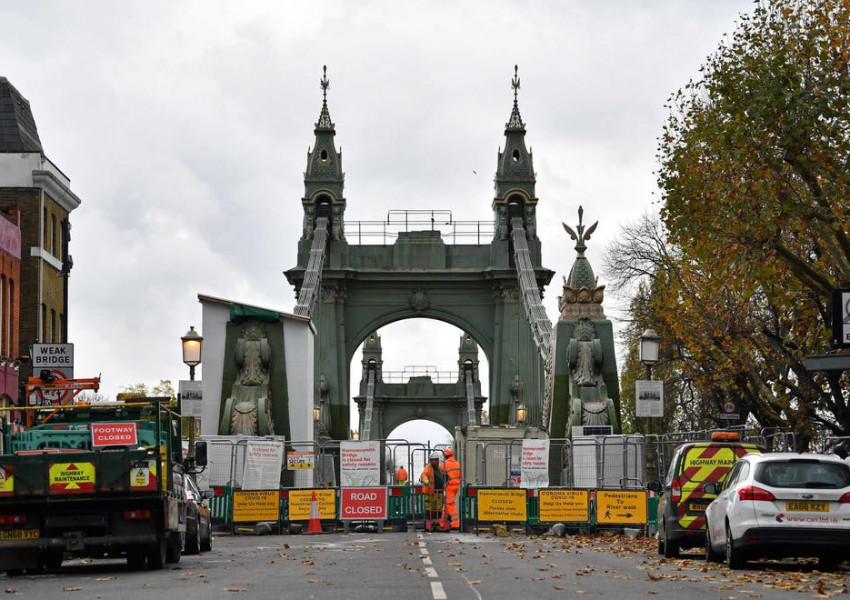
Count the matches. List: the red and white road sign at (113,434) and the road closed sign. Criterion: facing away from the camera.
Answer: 0

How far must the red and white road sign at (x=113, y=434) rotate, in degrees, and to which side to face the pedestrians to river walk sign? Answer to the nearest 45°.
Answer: approximately 135° to its left

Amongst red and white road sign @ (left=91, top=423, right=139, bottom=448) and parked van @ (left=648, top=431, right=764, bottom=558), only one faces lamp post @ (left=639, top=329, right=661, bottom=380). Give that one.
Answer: the parked van

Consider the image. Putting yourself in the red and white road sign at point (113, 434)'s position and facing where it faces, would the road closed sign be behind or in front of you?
behind

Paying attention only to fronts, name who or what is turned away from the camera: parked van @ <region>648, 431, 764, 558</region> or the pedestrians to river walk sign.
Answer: the parked van

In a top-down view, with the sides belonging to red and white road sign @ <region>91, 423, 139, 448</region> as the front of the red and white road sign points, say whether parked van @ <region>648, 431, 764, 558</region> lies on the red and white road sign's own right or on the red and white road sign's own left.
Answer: on the red and white road sign's own left

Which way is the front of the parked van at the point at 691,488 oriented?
away from the camera

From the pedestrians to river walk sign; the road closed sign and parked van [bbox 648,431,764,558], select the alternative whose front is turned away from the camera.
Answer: the parked van

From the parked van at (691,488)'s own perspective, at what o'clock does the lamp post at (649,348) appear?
The lamp post is roughly at 12 o'clock from the parked van.

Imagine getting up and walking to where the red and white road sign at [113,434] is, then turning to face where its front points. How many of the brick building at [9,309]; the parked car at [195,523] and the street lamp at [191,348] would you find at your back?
3

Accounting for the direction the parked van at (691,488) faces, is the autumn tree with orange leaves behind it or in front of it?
in front

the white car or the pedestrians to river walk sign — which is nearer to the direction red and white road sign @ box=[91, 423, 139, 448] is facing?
the white car
